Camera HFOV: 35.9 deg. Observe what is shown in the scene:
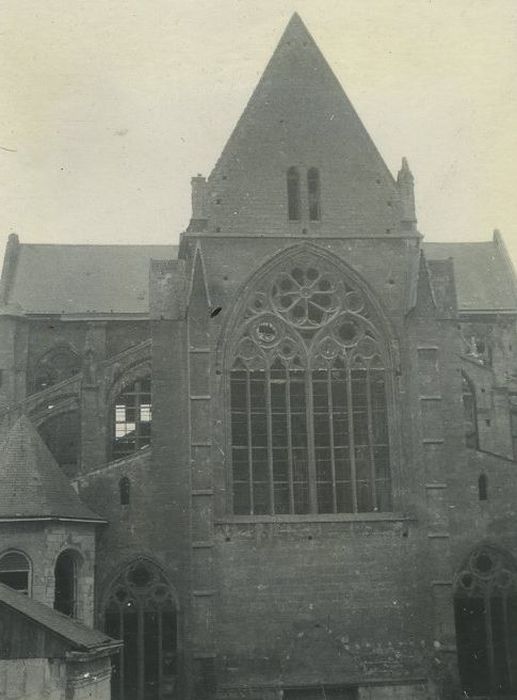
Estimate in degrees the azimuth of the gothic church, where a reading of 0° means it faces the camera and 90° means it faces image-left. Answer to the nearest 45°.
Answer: approximately 0°
